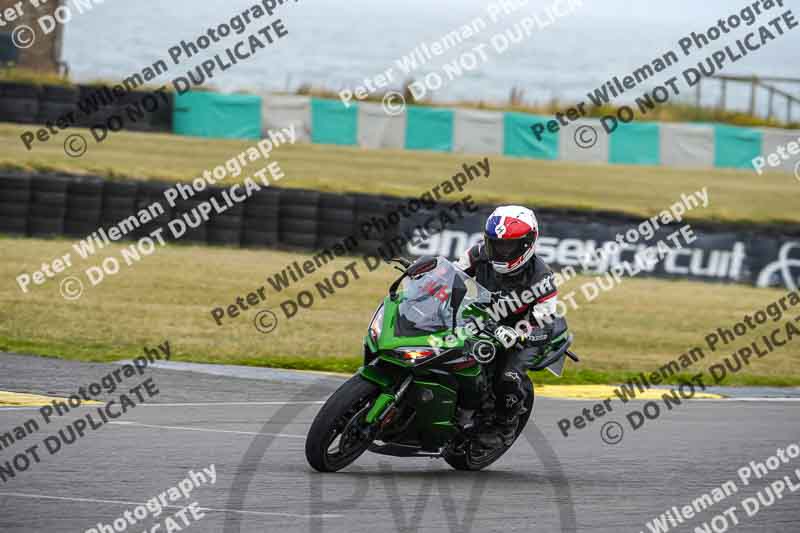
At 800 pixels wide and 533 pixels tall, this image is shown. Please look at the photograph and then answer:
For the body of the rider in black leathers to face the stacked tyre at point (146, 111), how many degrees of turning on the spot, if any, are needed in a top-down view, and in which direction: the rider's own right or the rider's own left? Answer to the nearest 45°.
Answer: approximately 90° to the rider's own right

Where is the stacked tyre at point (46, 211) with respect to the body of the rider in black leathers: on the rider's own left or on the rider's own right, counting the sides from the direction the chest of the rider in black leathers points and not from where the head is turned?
on the rider's own right

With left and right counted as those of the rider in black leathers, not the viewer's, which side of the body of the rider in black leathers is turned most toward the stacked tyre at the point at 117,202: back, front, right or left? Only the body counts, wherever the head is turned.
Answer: right

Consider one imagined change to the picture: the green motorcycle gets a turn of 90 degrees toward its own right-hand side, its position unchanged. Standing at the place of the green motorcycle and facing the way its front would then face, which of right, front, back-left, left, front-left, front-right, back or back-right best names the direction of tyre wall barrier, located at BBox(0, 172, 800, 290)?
front-right

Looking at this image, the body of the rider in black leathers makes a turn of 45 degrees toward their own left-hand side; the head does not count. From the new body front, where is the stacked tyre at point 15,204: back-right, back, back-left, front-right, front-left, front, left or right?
back-right

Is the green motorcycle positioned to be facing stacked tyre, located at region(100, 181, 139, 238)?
no

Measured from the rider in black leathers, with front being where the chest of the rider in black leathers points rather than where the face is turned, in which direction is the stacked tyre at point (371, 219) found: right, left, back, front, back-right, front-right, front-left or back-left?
back-right

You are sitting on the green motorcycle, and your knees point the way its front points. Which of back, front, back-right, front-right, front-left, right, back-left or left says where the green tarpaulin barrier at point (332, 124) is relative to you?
back-right

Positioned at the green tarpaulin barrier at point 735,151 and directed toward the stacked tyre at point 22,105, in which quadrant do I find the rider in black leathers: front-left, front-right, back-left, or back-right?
front-left

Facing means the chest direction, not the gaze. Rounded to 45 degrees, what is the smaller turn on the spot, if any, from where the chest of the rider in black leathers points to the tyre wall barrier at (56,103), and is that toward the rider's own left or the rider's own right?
approximately 90° to the rider's own right

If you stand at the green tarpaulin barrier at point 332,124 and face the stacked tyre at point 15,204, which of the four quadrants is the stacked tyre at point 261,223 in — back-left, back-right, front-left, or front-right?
front-left

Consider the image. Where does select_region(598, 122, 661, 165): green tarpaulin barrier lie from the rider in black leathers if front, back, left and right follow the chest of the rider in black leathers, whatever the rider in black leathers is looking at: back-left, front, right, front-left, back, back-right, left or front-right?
back-right

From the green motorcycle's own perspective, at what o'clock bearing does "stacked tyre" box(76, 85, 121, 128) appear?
The stacked tyre is roughly at 4 o'clock from the green motorcycle.

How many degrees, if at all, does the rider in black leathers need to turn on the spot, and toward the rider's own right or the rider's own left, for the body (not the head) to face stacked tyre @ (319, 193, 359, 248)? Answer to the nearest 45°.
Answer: approximately 135° to the rider's own right

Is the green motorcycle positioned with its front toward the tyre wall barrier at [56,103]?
no

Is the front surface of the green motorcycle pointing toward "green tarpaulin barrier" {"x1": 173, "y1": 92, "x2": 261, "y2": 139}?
no

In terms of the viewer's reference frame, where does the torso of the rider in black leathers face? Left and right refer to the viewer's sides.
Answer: facing the viewer and to the left of the viewer

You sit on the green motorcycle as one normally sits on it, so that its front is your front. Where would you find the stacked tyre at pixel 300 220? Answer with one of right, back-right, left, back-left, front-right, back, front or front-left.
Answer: back-right

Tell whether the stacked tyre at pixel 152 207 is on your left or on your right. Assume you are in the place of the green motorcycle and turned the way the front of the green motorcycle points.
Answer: on your right

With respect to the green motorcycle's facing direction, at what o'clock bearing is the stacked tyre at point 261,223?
The stacked tyre is roughly at 4 o'clock from the green motorcycle.
